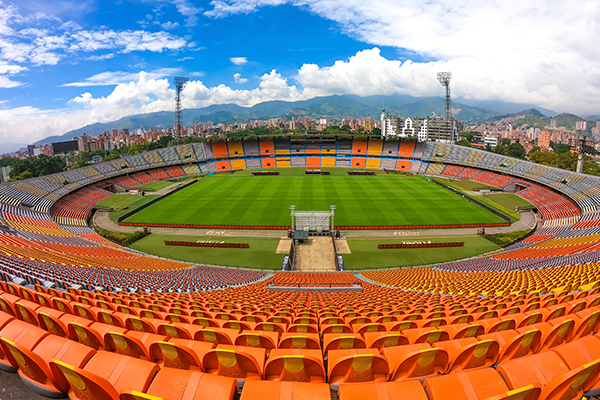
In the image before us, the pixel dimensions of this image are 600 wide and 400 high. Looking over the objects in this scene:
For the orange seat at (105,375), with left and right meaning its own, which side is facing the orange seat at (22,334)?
left

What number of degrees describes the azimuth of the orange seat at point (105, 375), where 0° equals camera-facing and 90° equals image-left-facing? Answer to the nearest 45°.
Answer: approximately 225°

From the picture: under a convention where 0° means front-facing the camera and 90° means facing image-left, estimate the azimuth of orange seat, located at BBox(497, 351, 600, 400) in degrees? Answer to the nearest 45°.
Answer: approximately 135°

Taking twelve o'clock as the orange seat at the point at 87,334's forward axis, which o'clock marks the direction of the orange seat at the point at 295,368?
the orange seat at the point at 295,368 is roughly at 3 o'clock from the orange seat at the point at 87,334.

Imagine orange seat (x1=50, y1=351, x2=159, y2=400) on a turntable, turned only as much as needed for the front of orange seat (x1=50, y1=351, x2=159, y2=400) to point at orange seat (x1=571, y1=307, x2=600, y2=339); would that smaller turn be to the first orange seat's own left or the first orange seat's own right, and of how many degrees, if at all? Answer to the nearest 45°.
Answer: approximately 45° to the first orange seat's own right

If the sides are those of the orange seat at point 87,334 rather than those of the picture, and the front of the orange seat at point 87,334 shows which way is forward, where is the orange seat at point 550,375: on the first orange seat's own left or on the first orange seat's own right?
on the first orange seat's own right

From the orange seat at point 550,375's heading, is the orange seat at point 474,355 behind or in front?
in front

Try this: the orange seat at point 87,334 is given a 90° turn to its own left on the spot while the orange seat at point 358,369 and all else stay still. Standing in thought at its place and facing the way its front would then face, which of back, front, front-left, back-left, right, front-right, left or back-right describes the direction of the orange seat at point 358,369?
back

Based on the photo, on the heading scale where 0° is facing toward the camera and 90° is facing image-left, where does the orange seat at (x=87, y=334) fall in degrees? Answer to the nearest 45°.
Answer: approximately 225°

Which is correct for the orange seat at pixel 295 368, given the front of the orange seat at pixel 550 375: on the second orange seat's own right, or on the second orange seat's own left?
on the second orange seat's own left

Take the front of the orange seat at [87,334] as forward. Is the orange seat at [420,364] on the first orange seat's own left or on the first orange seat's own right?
on the first orange seat's own right
